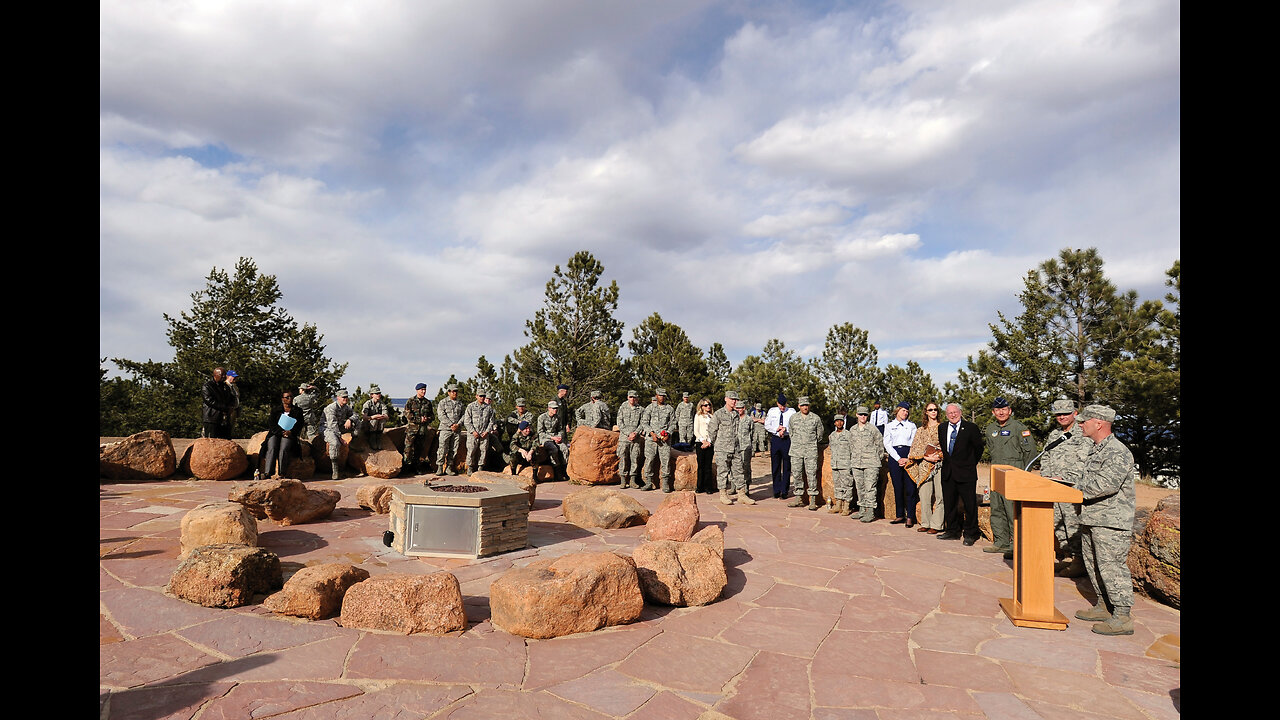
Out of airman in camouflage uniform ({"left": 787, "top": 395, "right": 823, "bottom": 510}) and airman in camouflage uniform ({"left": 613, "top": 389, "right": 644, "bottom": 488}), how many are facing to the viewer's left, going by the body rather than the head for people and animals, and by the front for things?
0

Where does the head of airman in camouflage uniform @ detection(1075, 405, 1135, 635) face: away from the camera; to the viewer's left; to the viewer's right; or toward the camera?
to the viewer's left

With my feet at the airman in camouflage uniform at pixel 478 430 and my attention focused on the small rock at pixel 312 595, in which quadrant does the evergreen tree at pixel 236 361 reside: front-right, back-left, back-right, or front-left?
back-right

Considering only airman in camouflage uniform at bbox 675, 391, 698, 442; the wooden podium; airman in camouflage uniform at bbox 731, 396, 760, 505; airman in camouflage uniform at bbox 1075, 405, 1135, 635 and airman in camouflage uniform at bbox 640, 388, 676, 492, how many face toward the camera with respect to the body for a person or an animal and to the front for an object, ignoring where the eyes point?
3

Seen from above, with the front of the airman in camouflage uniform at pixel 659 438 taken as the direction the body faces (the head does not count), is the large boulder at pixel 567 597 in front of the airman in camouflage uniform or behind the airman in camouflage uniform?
in front

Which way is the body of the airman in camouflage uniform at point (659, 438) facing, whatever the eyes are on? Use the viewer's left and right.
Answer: facing the viewer

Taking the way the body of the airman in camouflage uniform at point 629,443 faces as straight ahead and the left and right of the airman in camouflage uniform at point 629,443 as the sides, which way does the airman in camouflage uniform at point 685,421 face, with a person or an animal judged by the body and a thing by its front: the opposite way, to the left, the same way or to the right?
the same way

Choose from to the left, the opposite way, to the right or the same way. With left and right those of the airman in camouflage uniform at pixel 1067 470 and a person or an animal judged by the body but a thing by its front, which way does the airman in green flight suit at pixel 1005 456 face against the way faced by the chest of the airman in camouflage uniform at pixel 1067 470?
the same way

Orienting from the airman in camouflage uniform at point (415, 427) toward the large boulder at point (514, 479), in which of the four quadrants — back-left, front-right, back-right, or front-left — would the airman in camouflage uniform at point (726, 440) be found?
front-left

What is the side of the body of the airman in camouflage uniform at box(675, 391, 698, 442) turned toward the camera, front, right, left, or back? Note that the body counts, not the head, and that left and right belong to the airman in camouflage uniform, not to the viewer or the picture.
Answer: front

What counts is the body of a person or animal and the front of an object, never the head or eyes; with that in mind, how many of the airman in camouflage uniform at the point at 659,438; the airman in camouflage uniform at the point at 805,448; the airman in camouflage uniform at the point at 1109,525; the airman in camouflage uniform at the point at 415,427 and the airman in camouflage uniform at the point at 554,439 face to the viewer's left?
1

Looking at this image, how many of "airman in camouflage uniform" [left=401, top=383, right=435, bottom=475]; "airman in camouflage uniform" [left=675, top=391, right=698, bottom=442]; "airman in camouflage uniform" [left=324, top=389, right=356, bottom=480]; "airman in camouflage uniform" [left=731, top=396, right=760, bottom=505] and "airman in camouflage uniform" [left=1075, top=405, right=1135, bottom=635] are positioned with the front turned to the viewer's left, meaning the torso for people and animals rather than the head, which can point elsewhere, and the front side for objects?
1

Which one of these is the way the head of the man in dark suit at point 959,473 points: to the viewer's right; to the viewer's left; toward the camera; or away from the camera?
toward the camera

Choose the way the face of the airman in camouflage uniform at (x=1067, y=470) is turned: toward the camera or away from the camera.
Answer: toward the camera

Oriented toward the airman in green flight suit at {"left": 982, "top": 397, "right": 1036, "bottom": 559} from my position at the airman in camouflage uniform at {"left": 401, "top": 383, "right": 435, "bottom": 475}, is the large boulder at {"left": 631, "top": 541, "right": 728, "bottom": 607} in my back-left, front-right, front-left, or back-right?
front-right

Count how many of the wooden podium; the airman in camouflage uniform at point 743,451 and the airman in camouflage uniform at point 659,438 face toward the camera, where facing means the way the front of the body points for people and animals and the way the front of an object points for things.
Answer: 2
